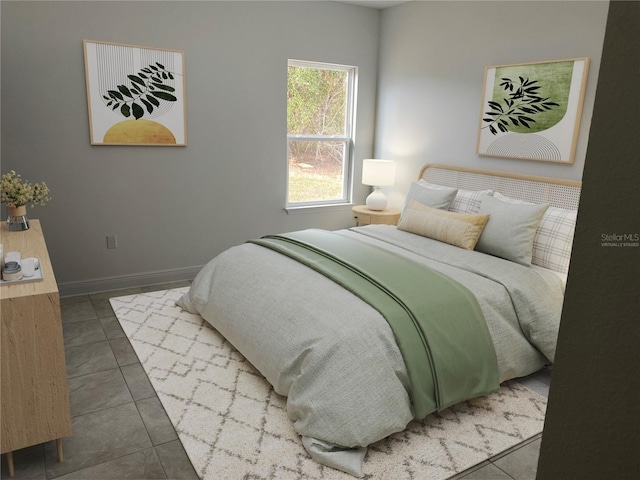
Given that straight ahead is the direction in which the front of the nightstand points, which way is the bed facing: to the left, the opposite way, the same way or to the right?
the same way

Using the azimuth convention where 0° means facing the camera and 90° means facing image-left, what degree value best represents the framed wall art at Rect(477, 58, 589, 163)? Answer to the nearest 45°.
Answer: approximately 45°

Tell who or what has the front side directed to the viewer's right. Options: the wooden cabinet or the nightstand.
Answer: the wooden cabinet

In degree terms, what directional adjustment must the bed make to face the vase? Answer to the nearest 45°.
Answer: approximately 45° to its right

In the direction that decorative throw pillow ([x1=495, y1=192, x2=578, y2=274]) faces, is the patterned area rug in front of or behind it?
in front

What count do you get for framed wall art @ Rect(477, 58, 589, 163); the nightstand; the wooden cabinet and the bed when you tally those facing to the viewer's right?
1

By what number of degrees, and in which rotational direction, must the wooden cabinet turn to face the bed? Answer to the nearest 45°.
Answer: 0° — it already faces it

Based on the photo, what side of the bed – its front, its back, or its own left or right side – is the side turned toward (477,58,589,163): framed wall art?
back

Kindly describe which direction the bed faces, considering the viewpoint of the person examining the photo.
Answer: facing the viewer and to the left of the viewer

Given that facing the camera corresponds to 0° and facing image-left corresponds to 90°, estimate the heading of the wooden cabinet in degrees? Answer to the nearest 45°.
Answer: approximately 270°

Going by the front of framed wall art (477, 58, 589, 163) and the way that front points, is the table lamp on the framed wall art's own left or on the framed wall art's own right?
on the framed wall art's own right

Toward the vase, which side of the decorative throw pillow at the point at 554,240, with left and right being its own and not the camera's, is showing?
front

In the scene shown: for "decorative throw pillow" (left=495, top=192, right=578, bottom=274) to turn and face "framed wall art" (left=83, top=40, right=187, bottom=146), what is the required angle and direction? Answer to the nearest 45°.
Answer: approximately 45° to its right

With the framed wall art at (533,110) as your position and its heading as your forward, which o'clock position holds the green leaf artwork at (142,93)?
The green leaf artwork is roughly at 1 o'clock from the framed wall art.

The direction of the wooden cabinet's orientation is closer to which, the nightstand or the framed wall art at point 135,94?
the nightstand

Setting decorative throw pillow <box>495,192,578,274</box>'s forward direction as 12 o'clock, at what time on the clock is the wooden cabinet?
The wooden cabinet is roughly at 12 o'clock from the decorative throw pillow.

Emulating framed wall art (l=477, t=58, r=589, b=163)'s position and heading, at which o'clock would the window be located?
The window is roughly at 2 o'clock from the framed wall art.

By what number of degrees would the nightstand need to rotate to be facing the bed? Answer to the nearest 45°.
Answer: approximately 45° to its left

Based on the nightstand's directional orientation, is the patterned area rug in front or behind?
in front
